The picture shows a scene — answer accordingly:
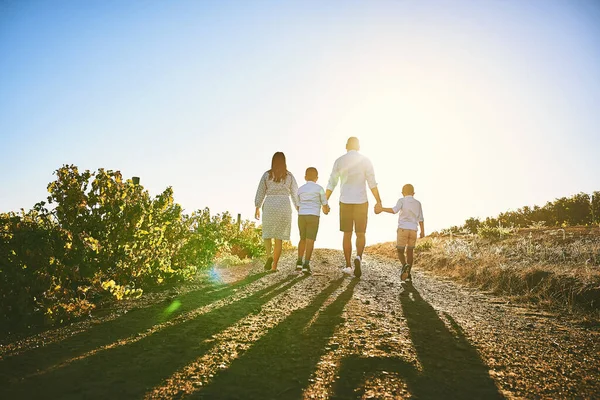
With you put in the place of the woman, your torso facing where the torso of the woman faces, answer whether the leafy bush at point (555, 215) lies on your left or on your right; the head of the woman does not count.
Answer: on your right

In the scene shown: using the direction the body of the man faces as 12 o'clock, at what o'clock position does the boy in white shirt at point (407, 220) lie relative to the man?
The boy in white shirt is roughly at 2 o'clock from the man.

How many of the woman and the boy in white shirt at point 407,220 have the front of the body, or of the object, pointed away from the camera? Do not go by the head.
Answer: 2

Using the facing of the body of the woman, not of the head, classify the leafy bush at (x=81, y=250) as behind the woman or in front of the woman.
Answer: behind

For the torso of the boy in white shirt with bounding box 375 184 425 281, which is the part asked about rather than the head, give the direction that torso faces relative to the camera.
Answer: away from the camera

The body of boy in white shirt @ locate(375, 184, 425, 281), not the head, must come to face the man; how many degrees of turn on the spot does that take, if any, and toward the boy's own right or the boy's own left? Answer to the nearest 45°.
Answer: approximately 135° to the boy's own left

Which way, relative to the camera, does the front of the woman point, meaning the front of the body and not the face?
away from the camera

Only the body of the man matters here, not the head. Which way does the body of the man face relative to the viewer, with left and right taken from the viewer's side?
facing away from the viewer

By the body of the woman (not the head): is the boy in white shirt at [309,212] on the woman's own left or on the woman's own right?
on the woman's own right

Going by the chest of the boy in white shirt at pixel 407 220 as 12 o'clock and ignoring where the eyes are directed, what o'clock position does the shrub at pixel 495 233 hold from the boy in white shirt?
The shrub is roughly at 1 o'clock from the boy in white shirt.
